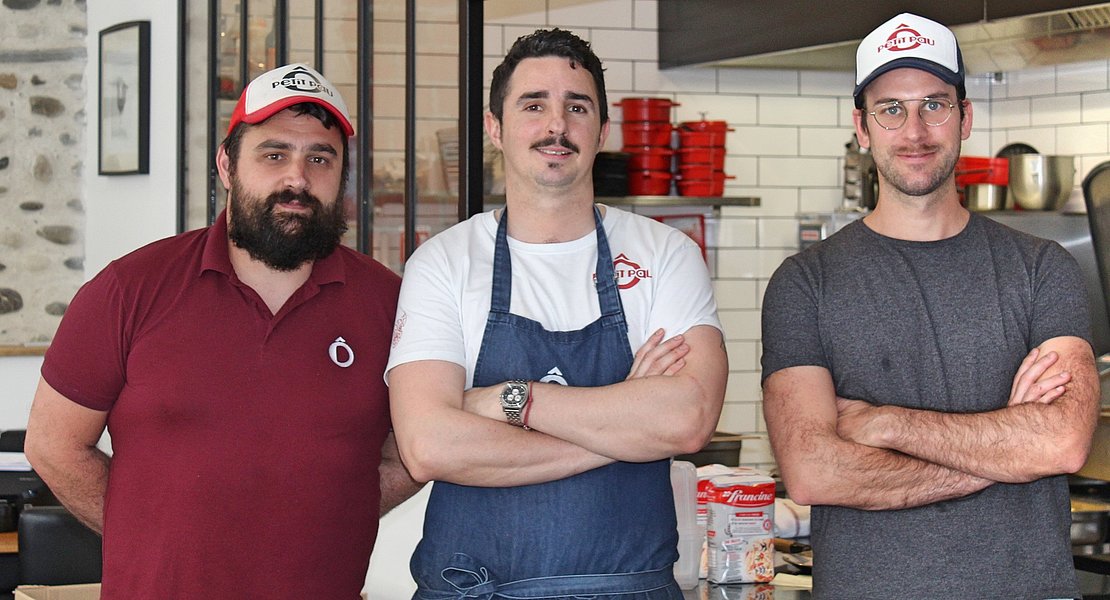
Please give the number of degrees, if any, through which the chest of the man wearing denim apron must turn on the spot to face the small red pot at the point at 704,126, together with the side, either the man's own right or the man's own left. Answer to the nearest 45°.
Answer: approximately 180°

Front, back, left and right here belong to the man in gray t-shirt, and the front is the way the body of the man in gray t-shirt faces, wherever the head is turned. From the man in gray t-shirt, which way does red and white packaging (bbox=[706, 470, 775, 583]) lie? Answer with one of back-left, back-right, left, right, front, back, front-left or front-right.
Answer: back-right

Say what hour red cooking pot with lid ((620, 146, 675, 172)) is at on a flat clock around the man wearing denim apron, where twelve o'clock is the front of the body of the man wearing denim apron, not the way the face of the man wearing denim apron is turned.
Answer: The red cooking pot with lid is roughly at 6 o'clock from the man wearing denim apron.

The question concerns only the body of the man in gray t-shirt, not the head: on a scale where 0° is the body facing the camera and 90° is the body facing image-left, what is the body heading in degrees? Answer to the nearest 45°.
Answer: approximately 0°

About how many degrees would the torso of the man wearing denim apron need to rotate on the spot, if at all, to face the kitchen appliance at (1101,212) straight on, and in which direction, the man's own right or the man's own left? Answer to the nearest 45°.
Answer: approximately 135° to the man's own left

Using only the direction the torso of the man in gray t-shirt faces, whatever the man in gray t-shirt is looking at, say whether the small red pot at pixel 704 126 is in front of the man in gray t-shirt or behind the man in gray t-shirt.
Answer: behind

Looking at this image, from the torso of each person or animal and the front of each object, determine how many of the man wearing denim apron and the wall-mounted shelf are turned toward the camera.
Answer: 2

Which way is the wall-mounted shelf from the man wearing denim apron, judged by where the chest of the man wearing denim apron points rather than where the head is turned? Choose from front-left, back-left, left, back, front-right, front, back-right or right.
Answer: back

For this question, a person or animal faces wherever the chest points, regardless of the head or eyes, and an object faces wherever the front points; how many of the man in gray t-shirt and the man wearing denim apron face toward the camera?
2

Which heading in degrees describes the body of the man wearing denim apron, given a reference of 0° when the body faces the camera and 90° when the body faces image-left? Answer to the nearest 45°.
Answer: approximately 0°

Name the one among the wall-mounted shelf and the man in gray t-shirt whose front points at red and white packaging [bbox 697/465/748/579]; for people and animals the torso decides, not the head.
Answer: the wall-mounted shelf

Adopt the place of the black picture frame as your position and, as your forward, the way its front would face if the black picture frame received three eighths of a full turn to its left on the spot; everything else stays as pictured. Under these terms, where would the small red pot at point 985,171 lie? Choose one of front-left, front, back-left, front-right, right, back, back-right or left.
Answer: front
